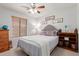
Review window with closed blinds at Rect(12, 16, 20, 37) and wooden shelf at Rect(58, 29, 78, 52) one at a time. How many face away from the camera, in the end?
0

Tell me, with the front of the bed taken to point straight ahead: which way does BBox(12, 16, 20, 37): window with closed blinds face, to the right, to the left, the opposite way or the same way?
to the left

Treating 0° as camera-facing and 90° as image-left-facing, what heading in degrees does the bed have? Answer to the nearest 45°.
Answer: approximately 45°

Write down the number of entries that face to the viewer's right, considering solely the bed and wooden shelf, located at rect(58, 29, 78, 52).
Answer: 0

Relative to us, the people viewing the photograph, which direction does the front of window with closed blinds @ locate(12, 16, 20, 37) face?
facing the viewer and to the right of the viewer

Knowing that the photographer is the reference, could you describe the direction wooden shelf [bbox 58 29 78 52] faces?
facing the viewer and to the left of the viewer
